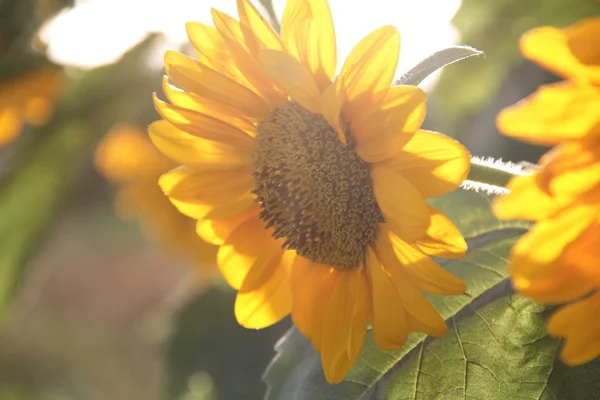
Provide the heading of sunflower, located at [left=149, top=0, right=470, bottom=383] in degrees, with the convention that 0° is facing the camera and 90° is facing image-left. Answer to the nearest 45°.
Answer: approximately 45°

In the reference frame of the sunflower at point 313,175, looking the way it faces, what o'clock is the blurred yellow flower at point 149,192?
The blurred yellow flower is roughly at 4 o'clock from the sunflower.

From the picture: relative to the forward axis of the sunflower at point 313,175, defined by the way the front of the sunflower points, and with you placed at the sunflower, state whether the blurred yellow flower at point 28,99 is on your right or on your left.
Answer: on your right
